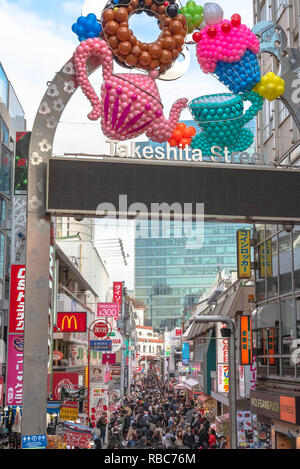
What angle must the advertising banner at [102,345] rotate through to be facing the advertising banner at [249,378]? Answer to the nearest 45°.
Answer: approximately 45° to its left

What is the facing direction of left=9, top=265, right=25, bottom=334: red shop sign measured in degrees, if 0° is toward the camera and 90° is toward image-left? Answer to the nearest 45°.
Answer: approximately 0°

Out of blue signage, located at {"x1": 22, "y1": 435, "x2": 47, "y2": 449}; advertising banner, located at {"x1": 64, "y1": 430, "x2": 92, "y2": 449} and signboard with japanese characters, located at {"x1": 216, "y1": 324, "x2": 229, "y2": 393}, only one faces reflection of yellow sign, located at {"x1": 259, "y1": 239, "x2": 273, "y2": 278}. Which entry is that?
signboard with japanese characters, located at {"x1": 216, "y1": 324, "x2": 229, "y2": 393}

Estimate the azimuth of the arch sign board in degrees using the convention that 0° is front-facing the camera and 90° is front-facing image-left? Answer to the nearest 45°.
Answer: approximately 0°
